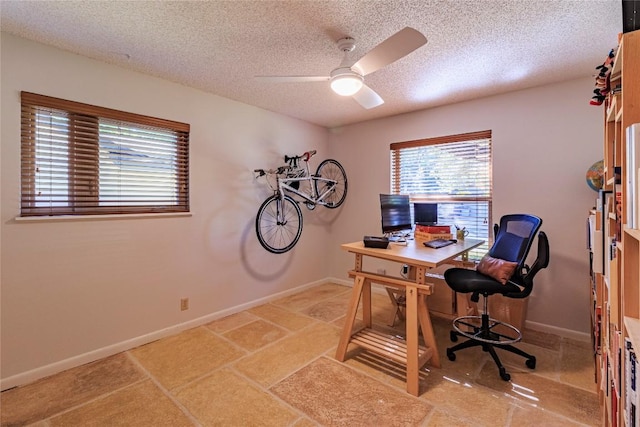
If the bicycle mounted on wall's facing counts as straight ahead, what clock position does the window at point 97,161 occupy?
The window is roughly at 12 o'clock from the bicycle mounted on wall.

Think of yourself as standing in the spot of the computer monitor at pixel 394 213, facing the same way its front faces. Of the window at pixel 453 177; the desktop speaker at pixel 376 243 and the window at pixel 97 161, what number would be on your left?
1

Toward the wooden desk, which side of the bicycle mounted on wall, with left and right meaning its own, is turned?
left

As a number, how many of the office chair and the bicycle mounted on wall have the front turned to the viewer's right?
0

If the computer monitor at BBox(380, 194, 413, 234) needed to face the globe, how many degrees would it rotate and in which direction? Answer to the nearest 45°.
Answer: approximately 45° to its left

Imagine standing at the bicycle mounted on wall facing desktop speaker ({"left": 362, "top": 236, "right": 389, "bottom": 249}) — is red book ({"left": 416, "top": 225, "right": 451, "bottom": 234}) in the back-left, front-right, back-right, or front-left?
front-left

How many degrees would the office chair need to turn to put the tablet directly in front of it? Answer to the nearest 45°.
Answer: approximately 45° to its right

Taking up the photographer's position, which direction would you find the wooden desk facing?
facing the viewer and to the right of the viewer

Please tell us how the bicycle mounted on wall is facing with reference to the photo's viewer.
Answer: facing the viewer and to the left of the viewer

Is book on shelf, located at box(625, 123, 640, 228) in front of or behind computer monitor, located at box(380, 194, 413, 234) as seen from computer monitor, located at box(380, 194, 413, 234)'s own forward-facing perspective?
in front

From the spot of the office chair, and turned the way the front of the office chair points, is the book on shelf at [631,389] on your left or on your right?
on your left

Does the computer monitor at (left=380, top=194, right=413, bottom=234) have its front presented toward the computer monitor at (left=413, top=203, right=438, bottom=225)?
no

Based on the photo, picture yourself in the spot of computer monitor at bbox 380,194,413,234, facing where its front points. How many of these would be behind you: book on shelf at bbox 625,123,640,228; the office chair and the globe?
0
